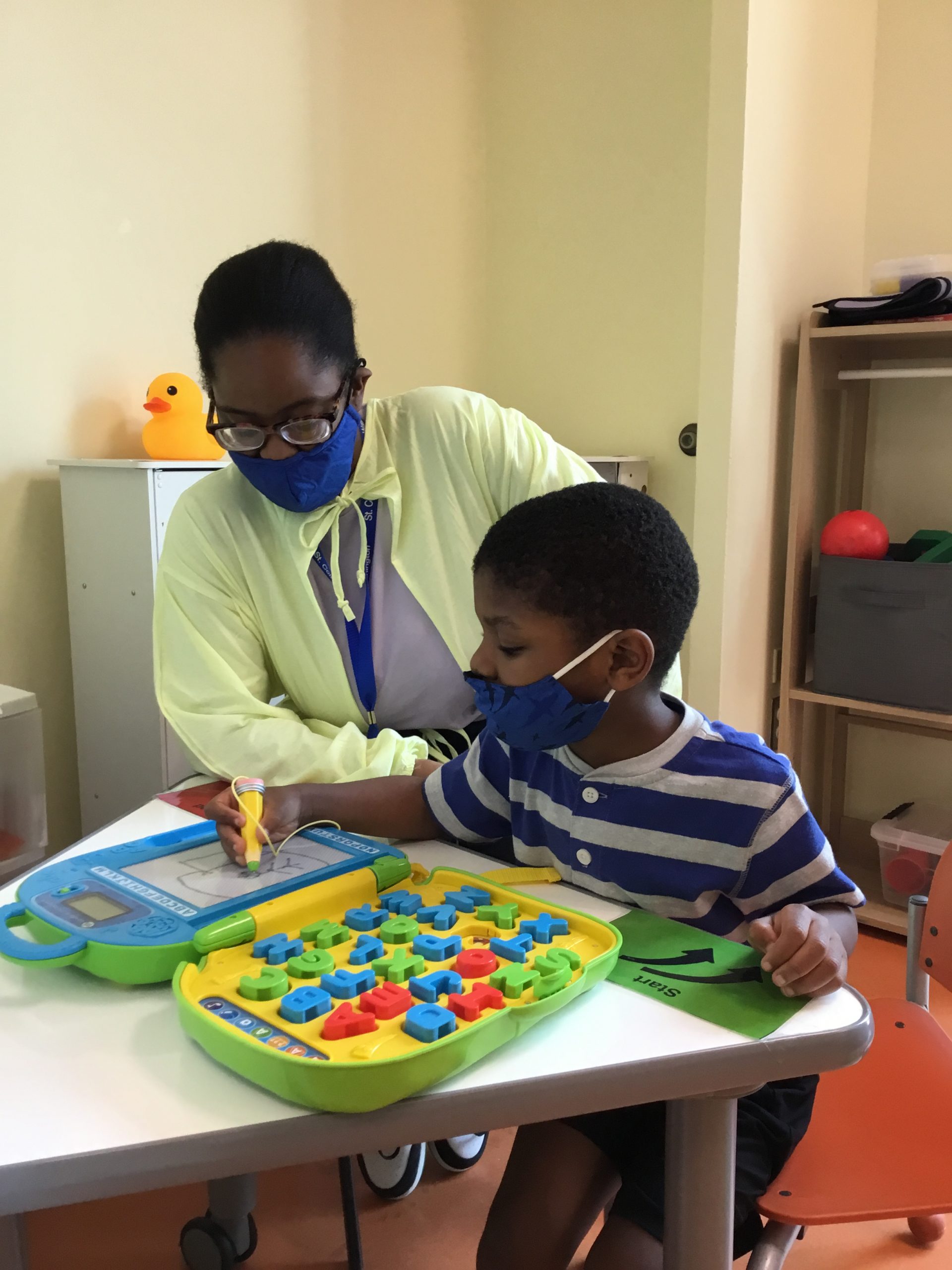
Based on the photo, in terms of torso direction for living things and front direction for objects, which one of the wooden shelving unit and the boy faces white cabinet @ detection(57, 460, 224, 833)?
the wooden shelving unit

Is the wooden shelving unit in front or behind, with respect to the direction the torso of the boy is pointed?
behind

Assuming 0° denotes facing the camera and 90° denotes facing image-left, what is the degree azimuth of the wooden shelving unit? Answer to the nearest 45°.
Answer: approximately 45°

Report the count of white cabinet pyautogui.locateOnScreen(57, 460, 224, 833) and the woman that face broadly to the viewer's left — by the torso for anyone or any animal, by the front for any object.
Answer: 0

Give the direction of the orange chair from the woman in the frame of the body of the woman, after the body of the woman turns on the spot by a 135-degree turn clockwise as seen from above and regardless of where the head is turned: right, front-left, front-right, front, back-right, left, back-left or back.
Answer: back

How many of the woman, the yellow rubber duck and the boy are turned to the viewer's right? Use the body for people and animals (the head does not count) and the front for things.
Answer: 0

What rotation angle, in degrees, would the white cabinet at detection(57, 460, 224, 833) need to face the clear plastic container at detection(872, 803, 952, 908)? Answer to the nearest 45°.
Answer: approximately 45° to its left

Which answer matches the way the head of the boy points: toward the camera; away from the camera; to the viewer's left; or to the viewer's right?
to the viewer's left

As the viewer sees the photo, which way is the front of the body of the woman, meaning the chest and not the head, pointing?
toward the camera

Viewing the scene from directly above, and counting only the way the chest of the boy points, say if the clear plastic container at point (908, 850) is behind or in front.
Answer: behind
